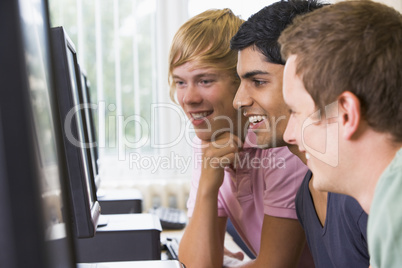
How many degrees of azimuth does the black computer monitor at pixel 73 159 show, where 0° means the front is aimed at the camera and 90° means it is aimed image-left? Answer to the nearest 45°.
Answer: approximately 270°

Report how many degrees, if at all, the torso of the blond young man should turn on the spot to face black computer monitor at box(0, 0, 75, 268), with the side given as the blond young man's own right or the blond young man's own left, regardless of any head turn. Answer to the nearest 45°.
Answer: approximately 45° to the blond young man's own left

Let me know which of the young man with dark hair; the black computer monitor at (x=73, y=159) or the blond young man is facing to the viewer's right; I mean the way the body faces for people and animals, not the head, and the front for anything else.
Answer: the black computer monitor

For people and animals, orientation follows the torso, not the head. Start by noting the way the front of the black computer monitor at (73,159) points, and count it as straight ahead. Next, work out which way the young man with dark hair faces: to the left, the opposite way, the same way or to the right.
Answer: the opposite way

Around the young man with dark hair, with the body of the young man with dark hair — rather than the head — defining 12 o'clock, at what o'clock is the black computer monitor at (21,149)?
The black computer monitor is roughly at 11 o'clock from the young man with dark hair.

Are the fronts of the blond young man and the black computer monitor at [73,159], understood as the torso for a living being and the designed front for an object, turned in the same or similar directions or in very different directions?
very different directions

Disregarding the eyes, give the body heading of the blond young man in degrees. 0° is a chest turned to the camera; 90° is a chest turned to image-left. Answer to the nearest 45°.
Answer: approximately 45°

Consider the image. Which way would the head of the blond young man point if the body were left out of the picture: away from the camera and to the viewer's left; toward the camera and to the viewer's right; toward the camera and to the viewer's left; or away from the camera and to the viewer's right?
toward the camera and to the viewer's left

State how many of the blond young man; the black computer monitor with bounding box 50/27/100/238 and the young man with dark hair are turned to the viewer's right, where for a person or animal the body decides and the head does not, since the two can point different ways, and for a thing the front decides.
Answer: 1
